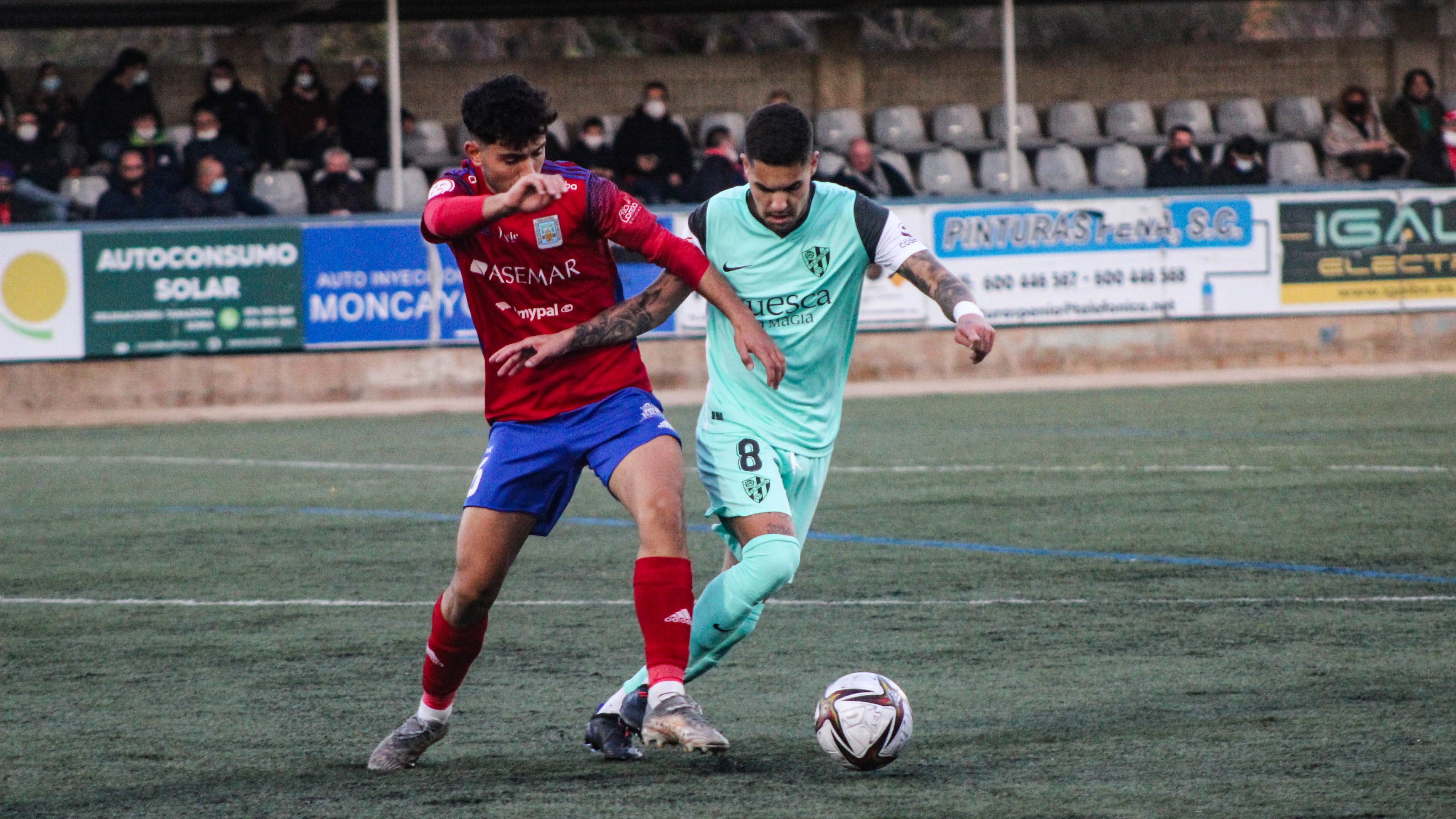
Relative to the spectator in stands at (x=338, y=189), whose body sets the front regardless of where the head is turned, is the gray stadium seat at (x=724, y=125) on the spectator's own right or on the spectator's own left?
on the spectator's own left

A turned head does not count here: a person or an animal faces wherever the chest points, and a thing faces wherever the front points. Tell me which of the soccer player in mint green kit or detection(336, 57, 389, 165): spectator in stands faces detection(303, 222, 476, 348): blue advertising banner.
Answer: the spectator in stands

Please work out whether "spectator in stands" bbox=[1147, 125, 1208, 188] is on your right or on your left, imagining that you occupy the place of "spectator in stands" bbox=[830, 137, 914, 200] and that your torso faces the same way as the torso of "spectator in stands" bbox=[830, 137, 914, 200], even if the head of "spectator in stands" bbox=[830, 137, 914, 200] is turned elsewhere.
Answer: on your left

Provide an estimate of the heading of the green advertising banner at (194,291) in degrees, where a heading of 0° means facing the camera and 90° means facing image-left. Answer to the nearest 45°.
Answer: approximately 0°

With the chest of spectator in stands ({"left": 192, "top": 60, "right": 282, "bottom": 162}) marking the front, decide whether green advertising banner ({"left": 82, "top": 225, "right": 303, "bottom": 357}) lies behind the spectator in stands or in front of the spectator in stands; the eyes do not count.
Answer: in front

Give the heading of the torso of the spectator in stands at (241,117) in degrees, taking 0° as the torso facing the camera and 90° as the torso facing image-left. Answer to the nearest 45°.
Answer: approximately 0°

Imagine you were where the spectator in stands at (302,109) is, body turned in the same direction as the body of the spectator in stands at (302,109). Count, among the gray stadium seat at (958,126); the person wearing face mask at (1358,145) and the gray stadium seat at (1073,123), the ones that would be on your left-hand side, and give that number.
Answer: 3
